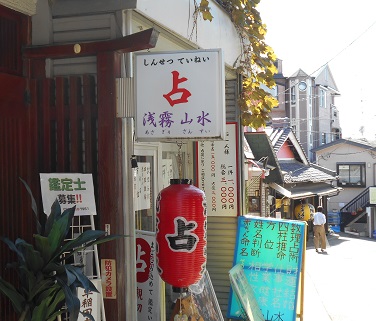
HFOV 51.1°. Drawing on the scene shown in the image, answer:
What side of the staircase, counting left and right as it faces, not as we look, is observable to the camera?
left

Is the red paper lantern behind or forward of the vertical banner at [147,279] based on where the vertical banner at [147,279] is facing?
forward

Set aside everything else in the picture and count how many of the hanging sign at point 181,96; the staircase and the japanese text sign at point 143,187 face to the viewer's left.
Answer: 1
